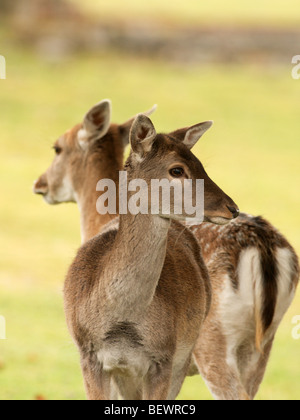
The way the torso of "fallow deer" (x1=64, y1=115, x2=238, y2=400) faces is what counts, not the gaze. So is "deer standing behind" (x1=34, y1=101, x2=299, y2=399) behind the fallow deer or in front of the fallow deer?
behind

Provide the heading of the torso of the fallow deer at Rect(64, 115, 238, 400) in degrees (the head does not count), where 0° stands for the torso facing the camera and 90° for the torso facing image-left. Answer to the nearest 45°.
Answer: approximately 0°

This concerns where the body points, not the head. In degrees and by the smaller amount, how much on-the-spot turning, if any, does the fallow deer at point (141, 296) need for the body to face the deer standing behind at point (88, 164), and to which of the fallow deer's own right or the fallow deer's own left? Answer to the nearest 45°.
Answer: approximately 180°

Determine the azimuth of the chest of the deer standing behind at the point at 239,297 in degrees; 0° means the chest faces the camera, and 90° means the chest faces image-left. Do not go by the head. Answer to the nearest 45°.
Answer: approximately 135°

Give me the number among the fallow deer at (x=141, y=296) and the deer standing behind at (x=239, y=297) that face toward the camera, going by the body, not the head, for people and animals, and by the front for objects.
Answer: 1

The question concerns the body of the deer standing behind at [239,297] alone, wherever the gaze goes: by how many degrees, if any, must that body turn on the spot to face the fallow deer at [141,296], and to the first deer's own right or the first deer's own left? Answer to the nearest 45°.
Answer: approximately 90° to the first deer's own left
